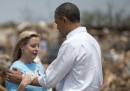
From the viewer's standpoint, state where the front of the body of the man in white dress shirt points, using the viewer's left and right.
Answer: facing away from the viewer and to the left of the viewer
